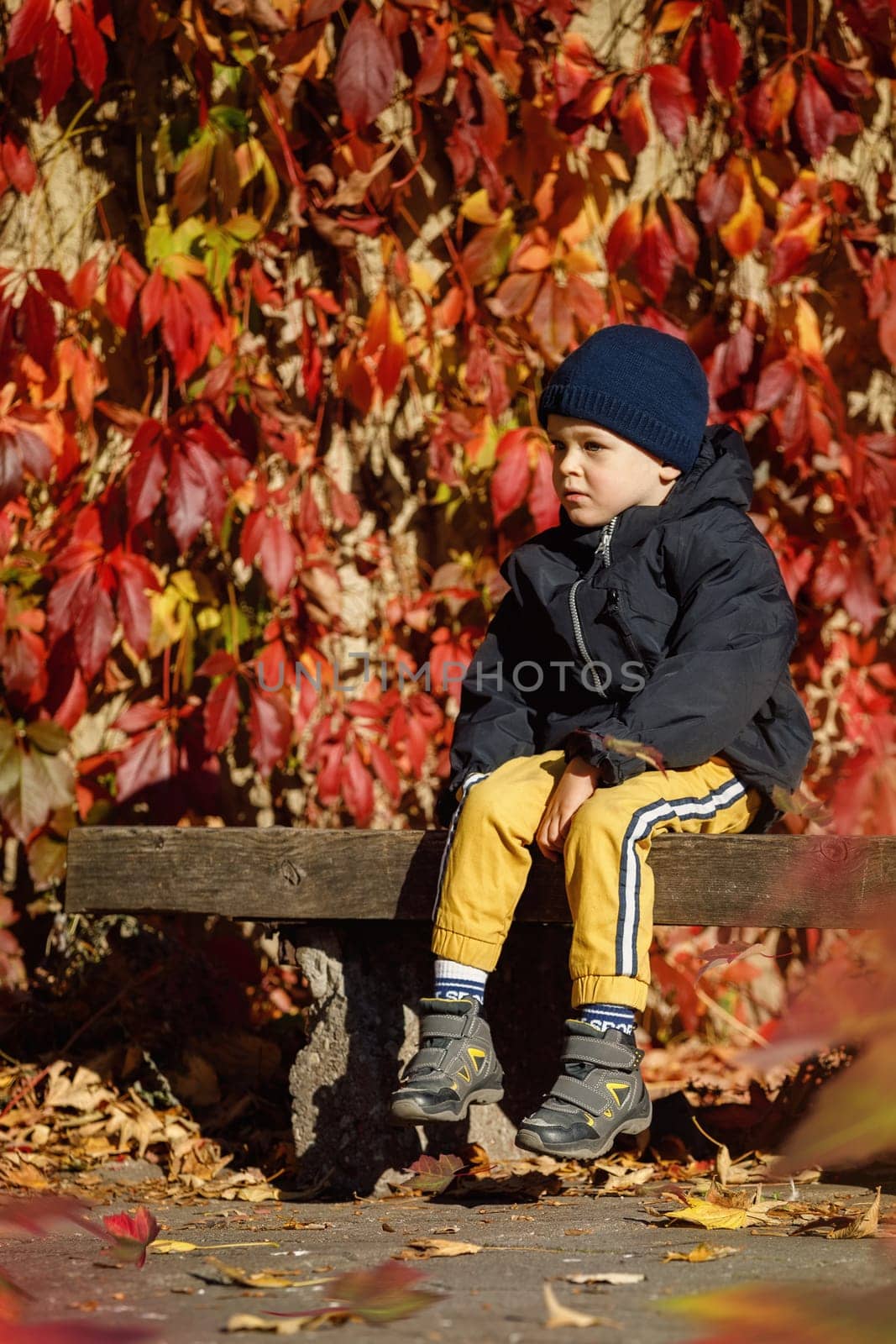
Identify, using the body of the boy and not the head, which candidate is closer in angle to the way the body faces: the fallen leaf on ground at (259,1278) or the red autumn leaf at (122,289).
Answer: the fallen leaf on ground

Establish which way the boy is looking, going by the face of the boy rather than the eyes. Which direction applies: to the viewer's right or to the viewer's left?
to the viewer's left

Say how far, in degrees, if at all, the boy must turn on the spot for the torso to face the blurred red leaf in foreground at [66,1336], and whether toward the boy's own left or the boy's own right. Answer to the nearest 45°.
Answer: approximately 45° to the boy's own left

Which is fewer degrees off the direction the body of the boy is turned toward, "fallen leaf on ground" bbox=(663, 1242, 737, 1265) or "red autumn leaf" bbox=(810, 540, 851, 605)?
the fallen leaf on ground

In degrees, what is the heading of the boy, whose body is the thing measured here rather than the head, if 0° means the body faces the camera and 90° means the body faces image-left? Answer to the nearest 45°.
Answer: approximately 45°

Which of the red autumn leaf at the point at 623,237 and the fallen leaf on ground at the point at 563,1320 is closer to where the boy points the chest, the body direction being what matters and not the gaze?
the fallen leaf on ground

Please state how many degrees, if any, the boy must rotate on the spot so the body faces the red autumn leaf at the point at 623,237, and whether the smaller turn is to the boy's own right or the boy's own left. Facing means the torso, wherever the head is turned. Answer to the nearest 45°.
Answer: approximately 135° to the boy's own right

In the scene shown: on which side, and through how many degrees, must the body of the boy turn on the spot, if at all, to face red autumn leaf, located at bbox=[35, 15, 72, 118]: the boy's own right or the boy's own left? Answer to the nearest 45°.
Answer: approximately 90° to the boy's own right

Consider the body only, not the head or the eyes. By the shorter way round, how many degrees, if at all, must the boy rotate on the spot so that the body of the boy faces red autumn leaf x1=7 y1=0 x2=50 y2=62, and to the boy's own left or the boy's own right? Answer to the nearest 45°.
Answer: approximately 90° to the boy's own right
